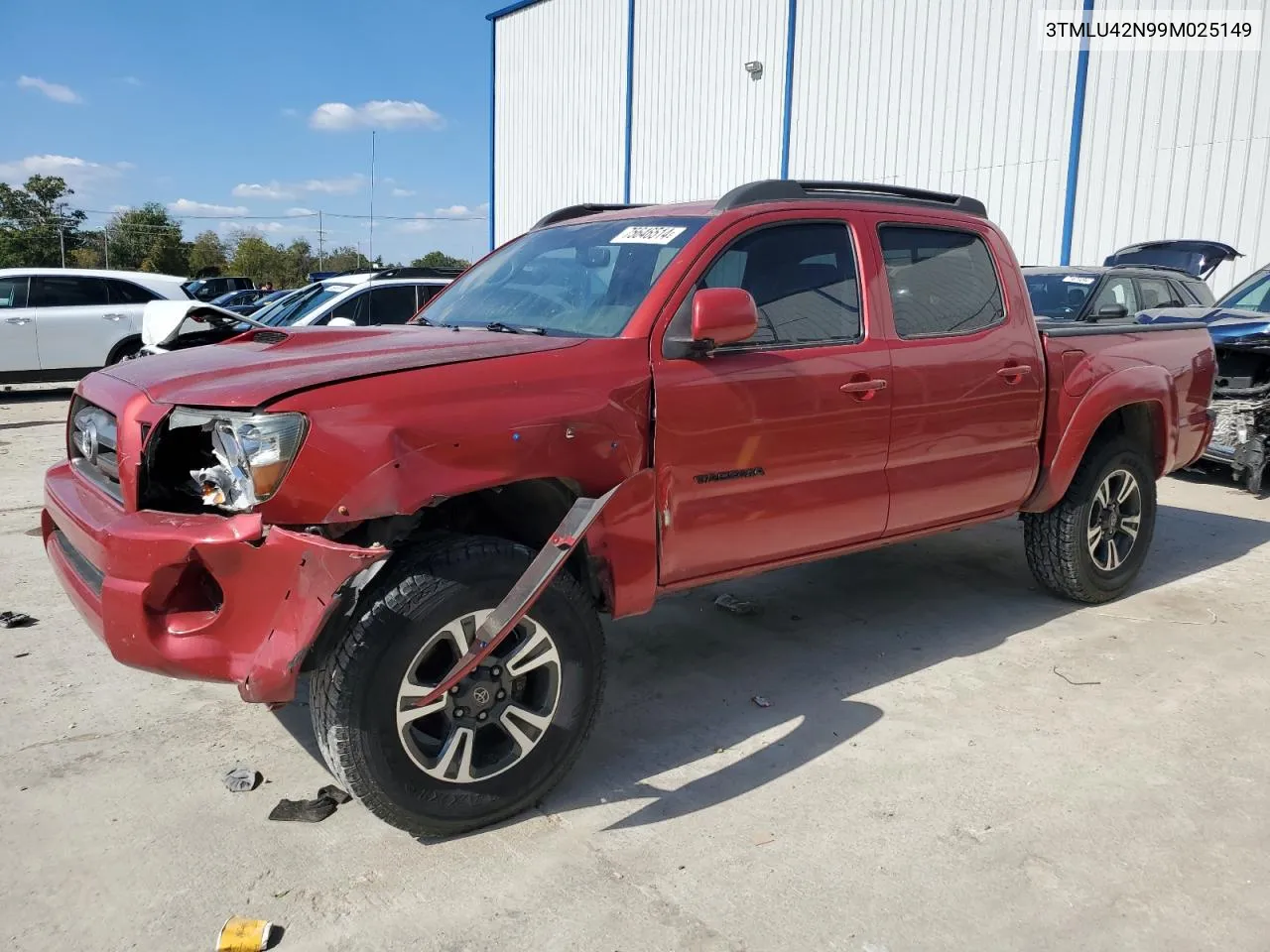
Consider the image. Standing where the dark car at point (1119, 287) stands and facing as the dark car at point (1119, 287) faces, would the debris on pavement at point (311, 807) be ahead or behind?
ahead

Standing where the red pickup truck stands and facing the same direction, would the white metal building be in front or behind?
behind

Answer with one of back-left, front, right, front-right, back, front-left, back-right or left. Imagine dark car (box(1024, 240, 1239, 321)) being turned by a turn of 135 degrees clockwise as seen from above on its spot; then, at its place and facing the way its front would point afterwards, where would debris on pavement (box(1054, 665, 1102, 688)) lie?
back

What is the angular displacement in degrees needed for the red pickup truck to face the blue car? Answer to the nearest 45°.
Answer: approximately 180°

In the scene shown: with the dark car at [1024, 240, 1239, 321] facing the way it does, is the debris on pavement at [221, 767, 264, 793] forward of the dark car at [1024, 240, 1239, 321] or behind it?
forward

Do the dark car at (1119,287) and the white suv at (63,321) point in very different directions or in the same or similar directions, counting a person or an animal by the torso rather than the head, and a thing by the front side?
same or similar directions

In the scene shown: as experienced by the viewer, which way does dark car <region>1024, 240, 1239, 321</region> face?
facing the viewer and to the left of the viewer

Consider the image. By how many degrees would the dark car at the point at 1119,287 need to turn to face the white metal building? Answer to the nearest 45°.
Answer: approximately 90° to its right

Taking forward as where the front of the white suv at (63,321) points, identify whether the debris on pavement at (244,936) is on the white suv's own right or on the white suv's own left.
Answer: on the white suv's own left

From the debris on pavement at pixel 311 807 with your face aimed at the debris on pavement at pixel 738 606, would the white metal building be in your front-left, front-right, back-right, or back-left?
front-left

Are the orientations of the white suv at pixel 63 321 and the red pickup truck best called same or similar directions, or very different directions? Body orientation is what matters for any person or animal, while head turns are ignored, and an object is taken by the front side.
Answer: same or similar directions

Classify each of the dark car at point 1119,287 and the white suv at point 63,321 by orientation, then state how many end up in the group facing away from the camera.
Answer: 0

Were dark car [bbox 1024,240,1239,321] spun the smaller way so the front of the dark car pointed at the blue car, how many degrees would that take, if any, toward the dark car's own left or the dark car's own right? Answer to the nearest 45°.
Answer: approximately 90° to the dark car's own left

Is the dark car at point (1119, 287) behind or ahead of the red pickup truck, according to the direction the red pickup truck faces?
behind

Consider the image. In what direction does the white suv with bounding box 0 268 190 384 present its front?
to the viewer's left
